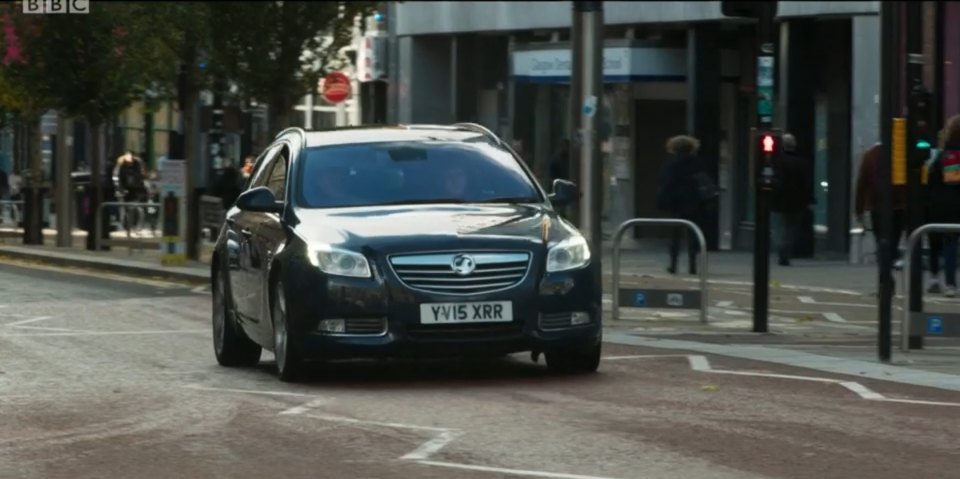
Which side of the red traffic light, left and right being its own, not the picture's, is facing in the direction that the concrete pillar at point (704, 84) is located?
back

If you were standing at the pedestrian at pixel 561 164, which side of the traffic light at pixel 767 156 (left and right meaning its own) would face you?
back

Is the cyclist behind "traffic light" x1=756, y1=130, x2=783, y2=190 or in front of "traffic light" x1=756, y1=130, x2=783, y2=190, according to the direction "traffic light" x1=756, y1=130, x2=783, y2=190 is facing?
behind

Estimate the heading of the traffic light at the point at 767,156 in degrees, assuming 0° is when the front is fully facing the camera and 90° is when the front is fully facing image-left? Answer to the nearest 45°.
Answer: approximately 0°

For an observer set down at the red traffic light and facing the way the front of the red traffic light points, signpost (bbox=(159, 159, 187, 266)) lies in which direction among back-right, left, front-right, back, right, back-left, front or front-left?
back-right

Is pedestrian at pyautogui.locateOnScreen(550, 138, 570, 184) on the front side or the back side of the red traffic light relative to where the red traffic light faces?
on the back side

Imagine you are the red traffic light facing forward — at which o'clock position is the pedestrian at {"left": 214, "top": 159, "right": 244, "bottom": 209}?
The pedestrian is roughly at 5 o'clock from the red traffic light.

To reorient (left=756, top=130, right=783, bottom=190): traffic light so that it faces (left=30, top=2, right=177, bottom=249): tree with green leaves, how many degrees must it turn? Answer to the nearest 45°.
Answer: approximately 135° to its right

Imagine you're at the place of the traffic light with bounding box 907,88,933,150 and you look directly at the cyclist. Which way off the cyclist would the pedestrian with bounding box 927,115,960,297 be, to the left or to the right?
right

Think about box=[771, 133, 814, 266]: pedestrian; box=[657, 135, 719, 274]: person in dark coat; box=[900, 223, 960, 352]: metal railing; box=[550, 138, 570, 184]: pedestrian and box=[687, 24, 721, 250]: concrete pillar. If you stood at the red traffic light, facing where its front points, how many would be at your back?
4

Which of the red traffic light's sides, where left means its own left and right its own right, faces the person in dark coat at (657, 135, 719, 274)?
back

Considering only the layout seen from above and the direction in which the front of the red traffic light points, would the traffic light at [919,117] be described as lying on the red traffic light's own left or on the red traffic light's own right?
on the red traffic light's own left

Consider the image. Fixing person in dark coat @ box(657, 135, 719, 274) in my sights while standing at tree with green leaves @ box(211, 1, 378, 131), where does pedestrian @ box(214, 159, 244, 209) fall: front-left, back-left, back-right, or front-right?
back-left

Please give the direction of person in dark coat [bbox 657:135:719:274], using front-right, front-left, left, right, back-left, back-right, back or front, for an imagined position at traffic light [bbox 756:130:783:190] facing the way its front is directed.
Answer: back
